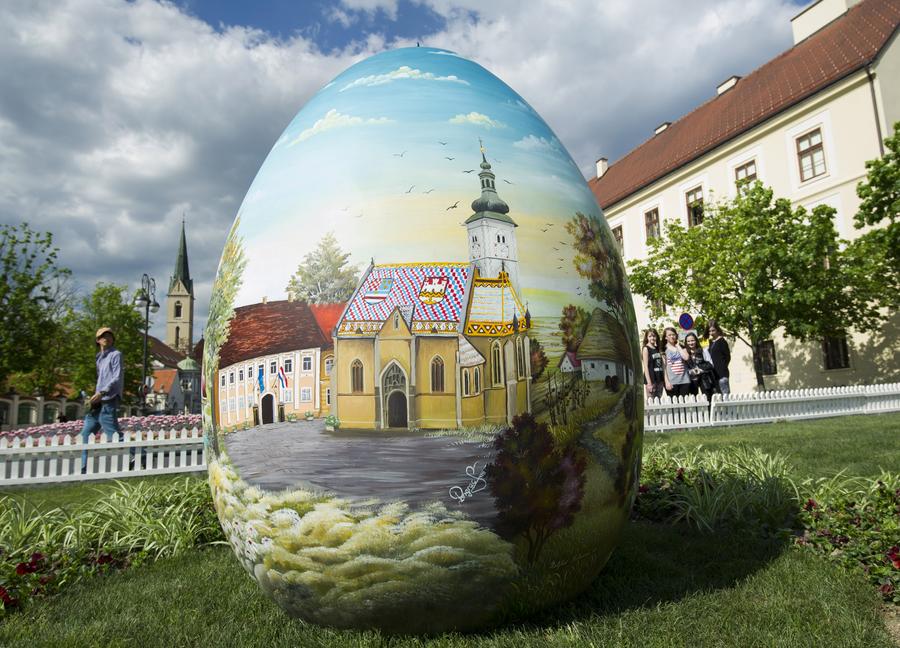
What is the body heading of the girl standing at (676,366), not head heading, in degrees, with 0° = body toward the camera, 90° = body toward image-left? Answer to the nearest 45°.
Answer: approximately 0°

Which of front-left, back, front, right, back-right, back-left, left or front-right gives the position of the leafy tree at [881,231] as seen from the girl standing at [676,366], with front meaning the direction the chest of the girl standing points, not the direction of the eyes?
back-left

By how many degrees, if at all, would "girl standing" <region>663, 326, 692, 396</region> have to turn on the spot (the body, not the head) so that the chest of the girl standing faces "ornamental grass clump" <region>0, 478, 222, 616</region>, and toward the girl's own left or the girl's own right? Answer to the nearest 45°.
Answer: approximately 45° to the girl's own right

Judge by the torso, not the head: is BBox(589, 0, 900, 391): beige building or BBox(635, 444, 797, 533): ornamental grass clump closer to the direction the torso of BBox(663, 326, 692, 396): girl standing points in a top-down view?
the ornamental grass clump

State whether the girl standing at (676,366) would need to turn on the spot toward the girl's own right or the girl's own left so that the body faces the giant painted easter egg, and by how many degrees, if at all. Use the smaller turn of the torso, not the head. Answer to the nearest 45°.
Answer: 0° — they already face it

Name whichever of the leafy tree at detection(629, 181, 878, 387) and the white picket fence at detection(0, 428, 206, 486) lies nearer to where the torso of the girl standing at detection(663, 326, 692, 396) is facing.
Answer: the white picket fence

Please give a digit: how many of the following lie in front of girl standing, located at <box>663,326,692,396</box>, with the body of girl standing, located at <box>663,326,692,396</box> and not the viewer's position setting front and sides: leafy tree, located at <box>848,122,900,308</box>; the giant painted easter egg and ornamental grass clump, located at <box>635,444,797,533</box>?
2

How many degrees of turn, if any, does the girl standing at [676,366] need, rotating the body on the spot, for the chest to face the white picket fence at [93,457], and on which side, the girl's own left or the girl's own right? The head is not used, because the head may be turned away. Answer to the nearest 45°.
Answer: approximately 45° to the girl's own right

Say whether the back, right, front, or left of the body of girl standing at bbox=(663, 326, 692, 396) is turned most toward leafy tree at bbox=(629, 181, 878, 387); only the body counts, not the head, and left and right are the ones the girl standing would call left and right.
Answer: back

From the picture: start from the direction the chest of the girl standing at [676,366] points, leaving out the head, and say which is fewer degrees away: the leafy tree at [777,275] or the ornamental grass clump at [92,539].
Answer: the ornamental grass clump

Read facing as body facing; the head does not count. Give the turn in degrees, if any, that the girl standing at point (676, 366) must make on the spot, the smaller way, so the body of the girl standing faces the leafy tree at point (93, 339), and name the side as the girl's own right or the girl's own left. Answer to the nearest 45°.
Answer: approximately 135° to the girl's own right
